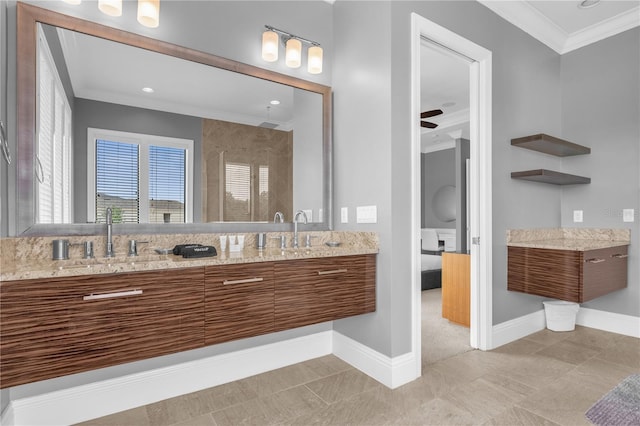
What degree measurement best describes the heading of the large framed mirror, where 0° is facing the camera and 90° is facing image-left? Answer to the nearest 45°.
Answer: approximately 315°

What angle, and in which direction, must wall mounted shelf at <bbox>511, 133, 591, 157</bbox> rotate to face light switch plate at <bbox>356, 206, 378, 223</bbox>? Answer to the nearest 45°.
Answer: approximately 90° to its right

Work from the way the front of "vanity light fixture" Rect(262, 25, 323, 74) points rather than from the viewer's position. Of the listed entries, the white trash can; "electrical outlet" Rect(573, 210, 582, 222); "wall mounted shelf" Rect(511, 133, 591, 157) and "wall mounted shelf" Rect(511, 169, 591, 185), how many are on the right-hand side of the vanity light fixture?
0

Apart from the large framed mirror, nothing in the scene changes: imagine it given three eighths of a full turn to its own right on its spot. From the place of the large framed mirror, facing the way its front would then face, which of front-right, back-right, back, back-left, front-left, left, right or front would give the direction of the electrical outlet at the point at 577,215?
back

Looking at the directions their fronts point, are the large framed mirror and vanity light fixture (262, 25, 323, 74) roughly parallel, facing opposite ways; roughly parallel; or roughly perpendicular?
roughly parallel

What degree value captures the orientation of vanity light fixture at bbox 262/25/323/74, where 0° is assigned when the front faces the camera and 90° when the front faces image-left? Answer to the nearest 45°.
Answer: approximately 315°

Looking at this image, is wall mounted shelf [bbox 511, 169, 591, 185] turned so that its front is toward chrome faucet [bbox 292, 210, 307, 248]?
no

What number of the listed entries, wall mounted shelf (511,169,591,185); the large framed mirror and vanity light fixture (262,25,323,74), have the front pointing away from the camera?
0

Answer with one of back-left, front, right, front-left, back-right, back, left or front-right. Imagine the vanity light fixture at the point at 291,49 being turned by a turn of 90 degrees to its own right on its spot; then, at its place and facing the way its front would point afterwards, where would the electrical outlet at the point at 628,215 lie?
back-left

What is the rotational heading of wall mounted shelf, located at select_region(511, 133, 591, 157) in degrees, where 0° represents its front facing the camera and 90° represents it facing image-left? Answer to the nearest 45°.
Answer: approximately 315°

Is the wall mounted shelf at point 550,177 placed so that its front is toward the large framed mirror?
no

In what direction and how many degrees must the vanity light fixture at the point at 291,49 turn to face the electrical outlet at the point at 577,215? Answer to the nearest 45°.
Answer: approximately 45° to its left

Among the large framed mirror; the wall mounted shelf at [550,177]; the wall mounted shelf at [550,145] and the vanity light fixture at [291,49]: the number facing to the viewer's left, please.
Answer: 0

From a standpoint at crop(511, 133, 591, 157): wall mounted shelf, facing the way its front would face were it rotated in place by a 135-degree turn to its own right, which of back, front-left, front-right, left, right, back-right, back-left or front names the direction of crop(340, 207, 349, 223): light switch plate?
front-left
